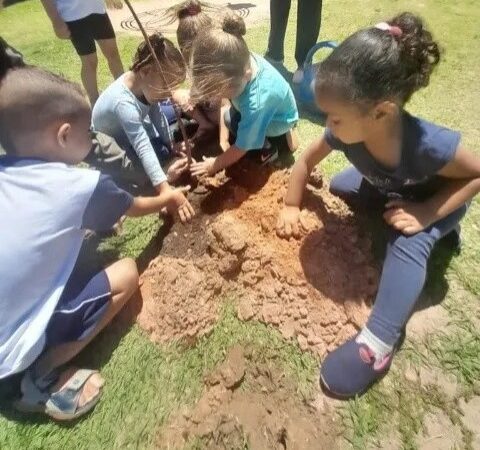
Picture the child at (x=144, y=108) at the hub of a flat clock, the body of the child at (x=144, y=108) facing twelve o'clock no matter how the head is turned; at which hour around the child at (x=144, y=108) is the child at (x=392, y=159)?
the child at (x=392, y=159) is roughly at 12 o'clock from the child at (x=144, y=108).

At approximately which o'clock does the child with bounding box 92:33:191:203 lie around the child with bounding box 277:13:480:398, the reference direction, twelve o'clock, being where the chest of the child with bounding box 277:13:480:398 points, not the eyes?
the child with bounding box 92:33:191:203 is roughly at 2 o'clock from the child with bounding box 277:13:480:398.

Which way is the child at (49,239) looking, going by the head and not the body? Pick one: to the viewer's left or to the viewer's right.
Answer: to the viewer's right

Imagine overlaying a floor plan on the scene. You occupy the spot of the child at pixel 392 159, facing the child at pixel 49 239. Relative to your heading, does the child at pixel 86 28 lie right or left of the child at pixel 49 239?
right

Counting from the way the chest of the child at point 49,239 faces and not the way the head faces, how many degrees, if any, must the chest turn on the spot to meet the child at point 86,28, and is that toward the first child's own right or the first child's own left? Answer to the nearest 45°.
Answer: approximately 45° to the first child's own left

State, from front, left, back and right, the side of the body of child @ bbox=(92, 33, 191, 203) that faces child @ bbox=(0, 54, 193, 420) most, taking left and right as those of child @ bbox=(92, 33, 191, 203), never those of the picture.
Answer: right

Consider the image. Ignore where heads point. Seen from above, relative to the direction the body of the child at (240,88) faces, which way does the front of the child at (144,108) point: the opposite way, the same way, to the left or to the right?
to the left

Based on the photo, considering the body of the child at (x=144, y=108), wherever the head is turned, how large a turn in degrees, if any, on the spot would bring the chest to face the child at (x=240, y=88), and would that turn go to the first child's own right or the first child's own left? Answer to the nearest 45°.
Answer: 0° — they already face them

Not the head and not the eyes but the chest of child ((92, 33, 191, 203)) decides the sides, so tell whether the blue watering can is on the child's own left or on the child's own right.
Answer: on the child's own left

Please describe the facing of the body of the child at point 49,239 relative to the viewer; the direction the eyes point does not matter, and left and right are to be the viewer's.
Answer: facing away from the viewer and to the right of the viewer
